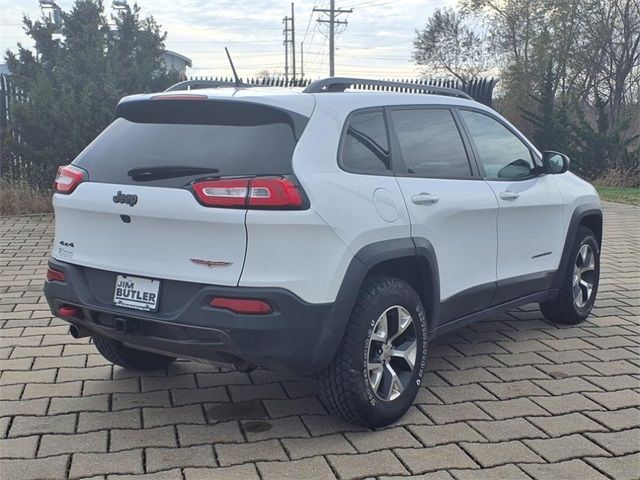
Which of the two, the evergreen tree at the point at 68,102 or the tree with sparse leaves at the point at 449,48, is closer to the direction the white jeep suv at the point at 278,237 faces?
the tree with sparse leaves

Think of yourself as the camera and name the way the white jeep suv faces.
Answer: facing away from the viewer and to the right of the viewer

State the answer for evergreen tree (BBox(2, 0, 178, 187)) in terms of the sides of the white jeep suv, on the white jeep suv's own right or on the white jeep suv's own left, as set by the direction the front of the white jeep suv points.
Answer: on the white jeep suv's own left

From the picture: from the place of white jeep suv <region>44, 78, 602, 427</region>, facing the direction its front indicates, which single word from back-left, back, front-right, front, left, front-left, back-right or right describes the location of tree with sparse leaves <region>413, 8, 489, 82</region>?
front-left
